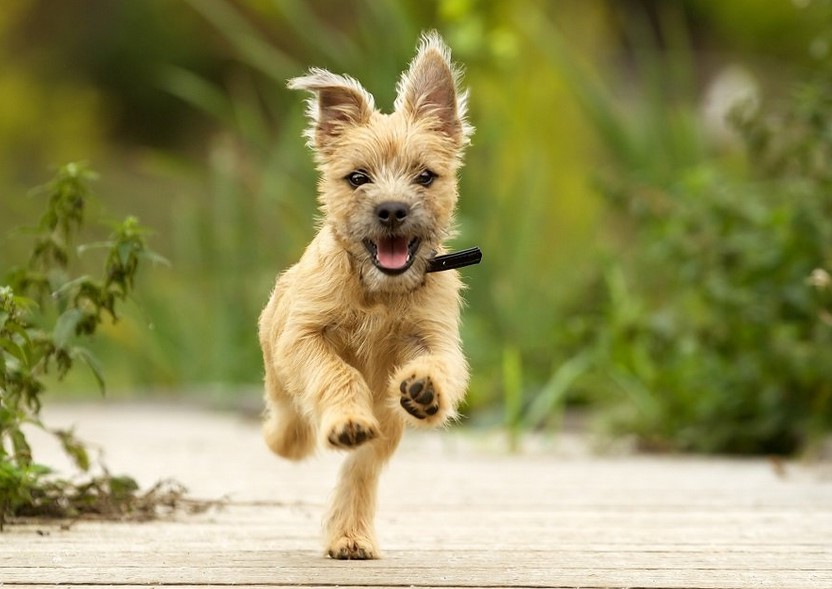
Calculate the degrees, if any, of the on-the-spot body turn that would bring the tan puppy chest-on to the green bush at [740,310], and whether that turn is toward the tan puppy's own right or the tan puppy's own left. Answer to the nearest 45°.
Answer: approximately 135° to the tan puppy's own left

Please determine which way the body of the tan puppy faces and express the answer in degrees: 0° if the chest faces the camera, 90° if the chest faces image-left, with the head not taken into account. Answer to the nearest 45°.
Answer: approximately 0°
